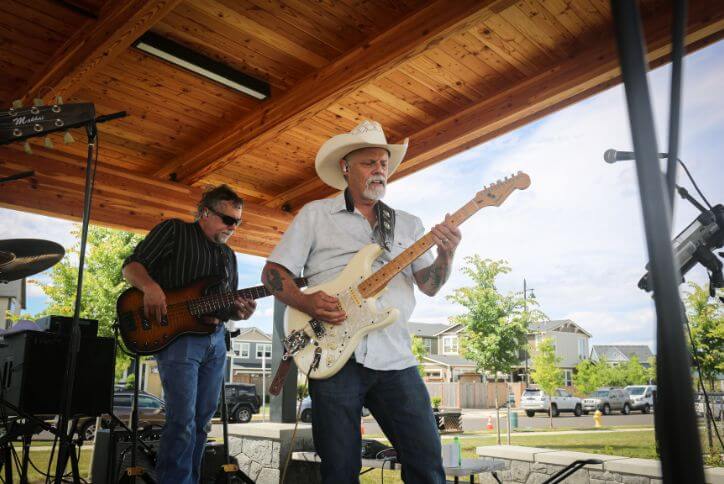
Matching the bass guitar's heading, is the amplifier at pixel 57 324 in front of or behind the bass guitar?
behind

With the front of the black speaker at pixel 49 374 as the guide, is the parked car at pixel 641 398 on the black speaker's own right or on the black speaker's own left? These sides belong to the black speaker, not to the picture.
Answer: on the black speaker's own left

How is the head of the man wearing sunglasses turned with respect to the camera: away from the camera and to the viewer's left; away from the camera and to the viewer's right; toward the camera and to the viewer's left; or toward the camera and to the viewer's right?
toward the camera and to the viewer's right

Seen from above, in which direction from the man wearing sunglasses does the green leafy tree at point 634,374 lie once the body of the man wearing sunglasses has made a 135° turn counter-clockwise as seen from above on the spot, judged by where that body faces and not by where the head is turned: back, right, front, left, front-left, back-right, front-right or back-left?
front-right

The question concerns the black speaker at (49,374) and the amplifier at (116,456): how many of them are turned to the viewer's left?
0

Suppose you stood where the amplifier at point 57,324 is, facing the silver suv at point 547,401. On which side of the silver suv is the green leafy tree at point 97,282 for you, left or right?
left

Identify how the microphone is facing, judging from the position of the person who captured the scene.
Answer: facing to the left of the viewer

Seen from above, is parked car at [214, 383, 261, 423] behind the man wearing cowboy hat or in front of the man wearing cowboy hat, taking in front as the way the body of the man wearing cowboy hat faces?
behind

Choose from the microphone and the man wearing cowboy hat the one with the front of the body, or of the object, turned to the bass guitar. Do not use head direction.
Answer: the microphone

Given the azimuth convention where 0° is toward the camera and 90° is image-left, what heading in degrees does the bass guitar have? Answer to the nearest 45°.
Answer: approximately 315°

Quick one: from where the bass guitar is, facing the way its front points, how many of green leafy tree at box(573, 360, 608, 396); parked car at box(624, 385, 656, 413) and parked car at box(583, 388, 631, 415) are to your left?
3
